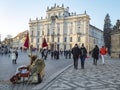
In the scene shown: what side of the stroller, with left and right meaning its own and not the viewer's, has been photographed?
left
